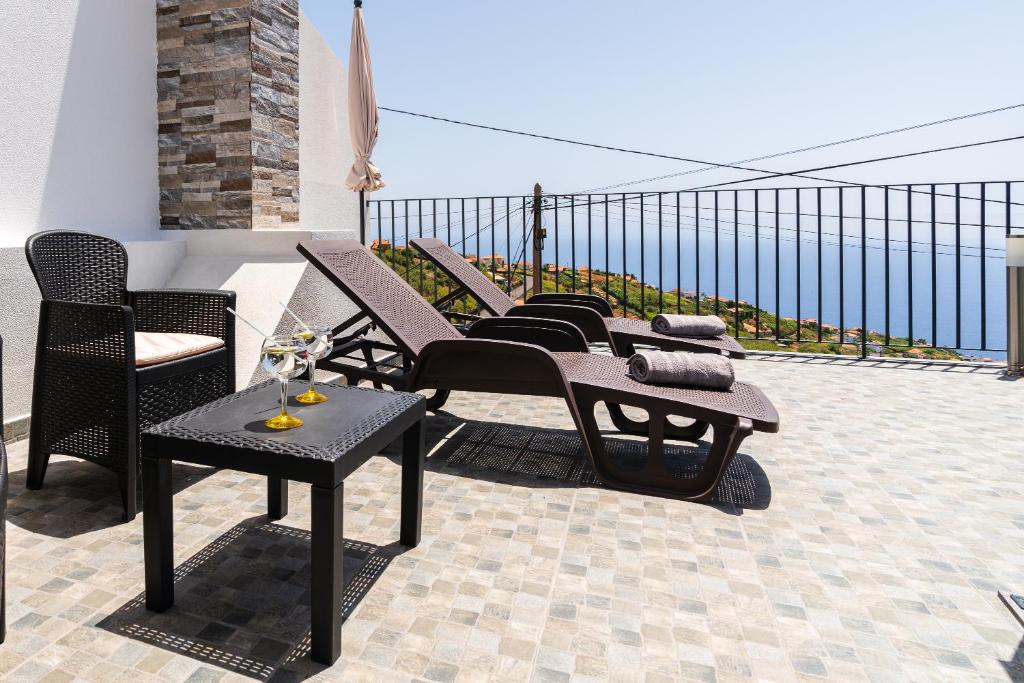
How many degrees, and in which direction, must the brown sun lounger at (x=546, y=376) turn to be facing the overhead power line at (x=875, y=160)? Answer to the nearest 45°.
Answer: approximately 90° to its left

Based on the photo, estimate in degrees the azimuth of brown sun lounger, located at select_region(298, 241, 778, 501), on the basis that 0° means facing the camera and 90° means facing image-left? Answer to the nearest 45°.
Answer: approximately 315°

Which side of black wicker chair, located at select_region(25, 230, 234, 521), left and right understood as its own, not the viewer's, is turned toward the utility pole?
left

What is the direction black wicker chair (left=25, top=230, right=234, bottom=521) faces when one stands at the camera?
facing the viewer and to the right of the viewer

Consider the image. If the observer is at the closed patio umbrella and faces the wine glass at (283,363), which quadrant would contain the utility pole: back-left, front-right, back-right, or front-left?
back-left

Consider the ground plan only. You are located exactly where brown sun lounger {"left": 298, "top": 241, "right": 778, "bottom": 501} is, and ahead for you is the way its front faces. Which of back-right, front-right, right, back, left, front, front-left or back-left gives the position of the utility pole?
back-left

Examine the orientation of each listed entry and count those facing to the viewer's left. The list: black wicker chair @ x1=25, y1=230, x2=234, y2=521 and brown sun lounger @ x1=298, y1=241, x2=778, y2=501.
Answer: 0

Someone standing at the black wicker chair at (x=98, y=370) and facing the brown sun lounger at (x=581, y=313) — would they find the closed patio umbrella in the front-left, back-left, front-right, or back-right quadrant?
front-left

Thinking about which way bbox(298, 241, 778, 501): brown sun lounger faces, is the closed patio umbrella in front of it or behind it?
behind
